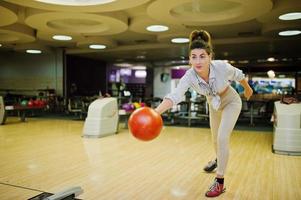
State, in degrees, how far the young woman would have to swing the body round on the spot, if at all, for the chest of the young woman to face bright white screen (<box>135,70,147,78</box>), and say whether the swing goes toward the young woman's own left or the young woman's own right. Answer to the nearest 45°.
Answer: approximately 135° to the young woman's own right

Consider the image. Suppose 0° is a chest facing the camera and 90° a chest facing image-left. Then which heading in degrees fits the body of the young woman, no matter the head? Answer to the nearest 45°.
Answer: approximately 45°

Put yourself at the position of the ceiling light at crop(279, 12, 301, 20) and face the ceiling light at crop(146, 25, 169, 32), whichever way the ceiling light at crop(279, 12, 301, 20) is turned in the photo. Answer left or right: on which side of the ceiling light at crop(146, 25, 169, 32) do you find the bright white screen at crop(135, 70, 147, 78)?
right

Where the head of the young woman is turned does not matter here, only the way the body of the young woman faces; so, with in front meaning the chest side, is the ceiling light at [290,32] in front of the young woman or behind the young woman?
behind
